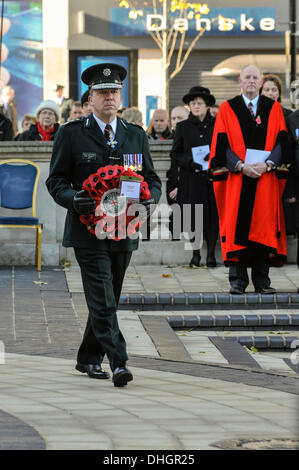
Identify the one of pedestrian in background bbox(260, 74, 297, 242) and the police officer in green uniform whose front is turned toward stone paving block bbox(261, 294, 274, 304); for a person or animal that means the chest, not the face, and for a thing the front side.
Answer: the pedestrian in background

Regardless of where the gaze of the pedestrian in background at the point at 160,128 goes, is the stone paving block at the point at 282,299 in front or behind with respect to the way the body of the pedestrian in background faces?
in front

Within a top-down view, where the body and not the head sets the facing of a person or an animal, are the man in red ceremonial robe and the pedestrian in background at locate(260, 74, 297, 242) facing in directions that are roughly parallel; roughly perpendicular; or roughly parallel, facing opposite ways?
roughly parallel

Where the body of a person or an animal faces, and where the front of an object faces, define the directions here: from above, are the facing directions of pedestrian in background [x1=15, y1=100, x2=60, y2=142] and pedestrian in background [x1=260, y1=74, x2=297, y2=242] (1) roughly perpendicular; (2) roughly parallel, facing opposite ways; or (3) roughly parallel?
roughly parallel

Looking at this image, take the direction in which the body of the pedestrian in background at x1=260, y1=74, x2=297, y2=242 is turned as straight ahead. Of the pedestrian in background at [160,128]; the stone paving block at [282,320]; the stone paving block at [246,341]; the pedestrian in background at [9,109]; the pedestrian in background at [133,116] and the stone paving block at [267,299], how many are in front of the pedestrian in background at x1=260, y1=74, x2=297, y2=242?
3

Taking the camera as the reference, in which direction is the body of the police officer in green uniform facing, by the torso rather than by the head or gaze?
toward the camera

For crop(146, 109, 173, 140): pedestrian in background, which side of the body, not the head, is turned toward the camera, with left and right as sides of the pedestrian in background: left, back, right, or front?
front

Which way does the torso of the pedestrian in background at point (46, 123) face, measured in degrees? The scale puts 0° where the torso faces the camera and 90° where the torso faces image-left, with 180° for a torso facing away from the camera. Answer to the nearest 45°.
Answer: approximately 0°

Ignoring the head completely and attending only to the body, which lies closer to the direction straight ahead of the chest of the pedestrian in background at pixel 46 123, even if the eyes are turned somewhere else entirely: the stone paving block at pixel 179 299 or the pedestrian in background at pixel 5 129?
the stone paving block

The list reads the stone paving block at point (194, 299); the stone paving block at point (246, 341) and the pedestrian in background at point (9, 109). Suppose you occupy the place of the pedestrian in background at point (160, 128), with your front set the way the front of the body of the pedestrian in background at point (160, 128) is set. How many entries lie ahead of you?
2

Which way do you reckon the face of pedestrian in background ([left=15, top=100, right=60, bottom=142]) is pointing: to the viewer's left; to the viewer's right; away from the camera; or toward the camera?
toward the camera

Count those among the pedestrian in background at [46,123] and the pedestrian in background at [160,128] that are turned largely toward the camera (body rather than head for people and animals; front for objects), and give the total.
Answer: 2

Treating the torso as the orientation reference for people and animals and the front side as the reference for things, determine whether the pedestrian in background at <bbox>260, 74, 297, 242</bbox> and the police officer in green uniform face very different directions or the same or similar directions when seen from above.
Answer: same or similar directions

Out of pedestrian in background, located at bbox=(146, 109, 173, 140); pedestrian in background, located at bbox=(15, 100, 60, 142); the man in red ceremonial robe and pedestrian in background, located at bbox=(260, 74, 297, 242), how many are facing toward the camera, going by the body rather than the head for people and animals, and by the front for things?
4

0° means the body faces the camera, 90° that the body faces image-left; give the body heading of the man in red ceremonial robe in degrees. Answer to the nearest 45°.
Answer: approximately 0°
